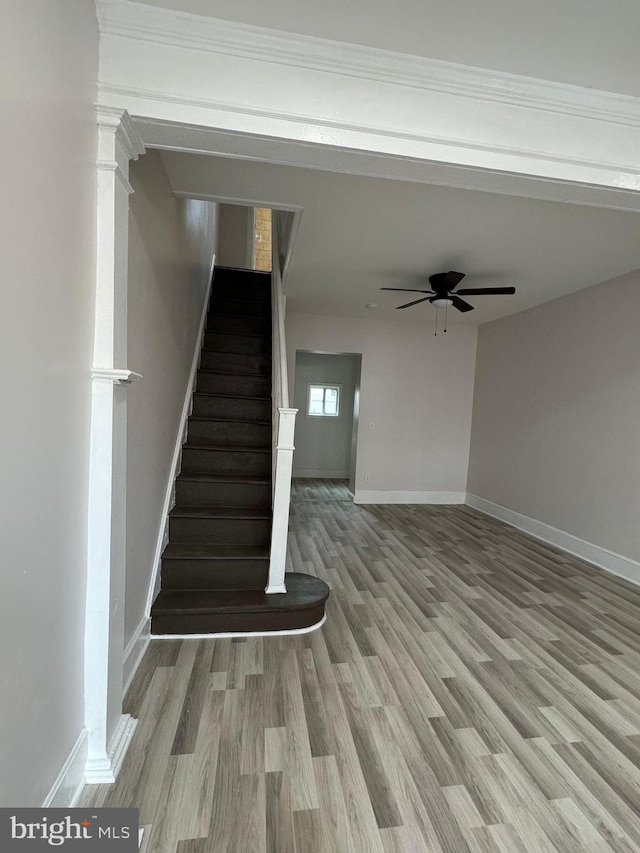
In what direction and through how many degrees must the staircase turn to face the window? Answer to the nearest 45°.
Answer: approximately 180°

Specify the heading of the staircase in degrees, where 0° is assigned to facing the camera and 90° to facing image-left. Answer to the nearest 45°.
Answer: approximately 0°

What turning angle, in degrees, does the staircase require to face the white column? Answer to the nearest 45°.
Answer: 0° — it already faces it

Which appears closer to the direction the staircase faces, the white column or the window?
the white column
